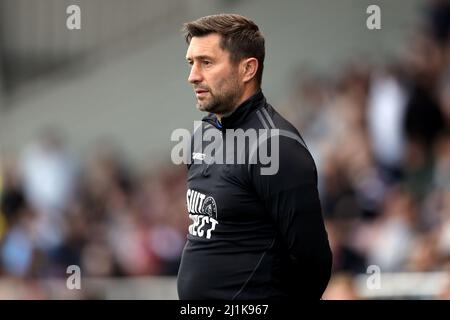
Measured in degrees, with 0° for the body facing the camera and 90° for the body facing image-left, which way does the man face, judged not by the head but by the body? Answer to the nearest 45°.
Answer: approximately 45°
